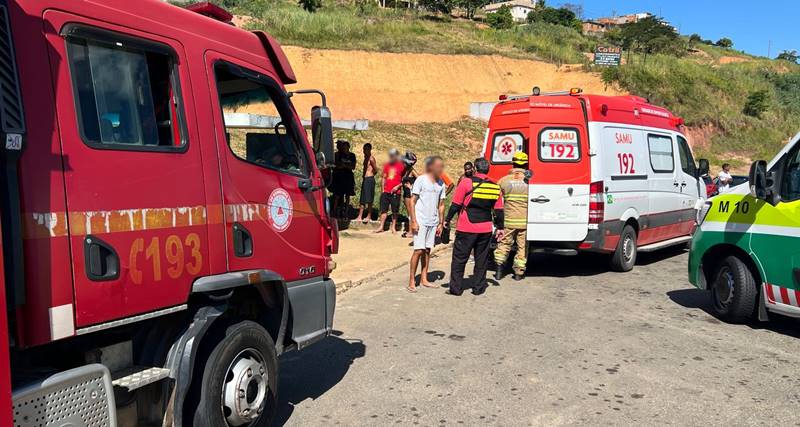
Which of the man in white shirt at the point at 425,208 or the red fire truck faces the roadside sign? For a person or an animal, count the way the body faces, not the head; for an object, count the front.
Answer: the red fire truck

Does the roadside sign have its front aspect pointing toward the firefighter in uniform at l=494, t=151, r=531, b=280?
yes

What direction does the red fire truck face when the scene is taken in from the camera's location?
facing away from the viewer and to the right of the viewer

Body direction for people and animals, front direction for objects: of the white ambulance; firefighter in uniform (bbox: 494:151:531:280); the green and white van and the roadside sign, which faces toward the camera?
the roadside sign

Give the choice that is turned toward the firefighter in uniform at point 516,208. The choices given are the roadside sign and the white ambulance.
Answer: the roadside sign

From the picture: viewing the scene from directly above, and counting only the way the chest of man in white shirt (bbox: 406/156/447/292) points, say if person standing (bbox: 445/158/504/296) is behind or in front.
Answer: in front

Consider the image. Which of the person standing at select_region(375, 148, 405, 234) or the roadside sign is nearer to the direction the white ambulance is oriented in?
the roadside sign

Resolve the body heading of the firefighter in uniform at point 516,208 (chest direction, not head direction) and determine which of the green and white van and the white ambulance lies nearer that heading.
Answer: the white ambulance

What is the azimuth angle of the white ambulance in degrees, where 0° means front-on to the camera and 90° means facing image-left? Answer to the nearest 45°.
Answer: approximately 225°

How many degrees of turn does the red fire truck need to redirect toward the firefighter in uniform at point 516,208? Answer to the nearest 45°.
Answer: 0° — it already faces them

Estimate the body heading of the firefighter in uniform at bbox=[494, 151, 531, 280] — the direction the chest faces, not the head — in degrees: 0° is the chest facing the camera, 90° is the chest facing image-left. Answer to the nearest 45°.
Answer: approximately 180°
